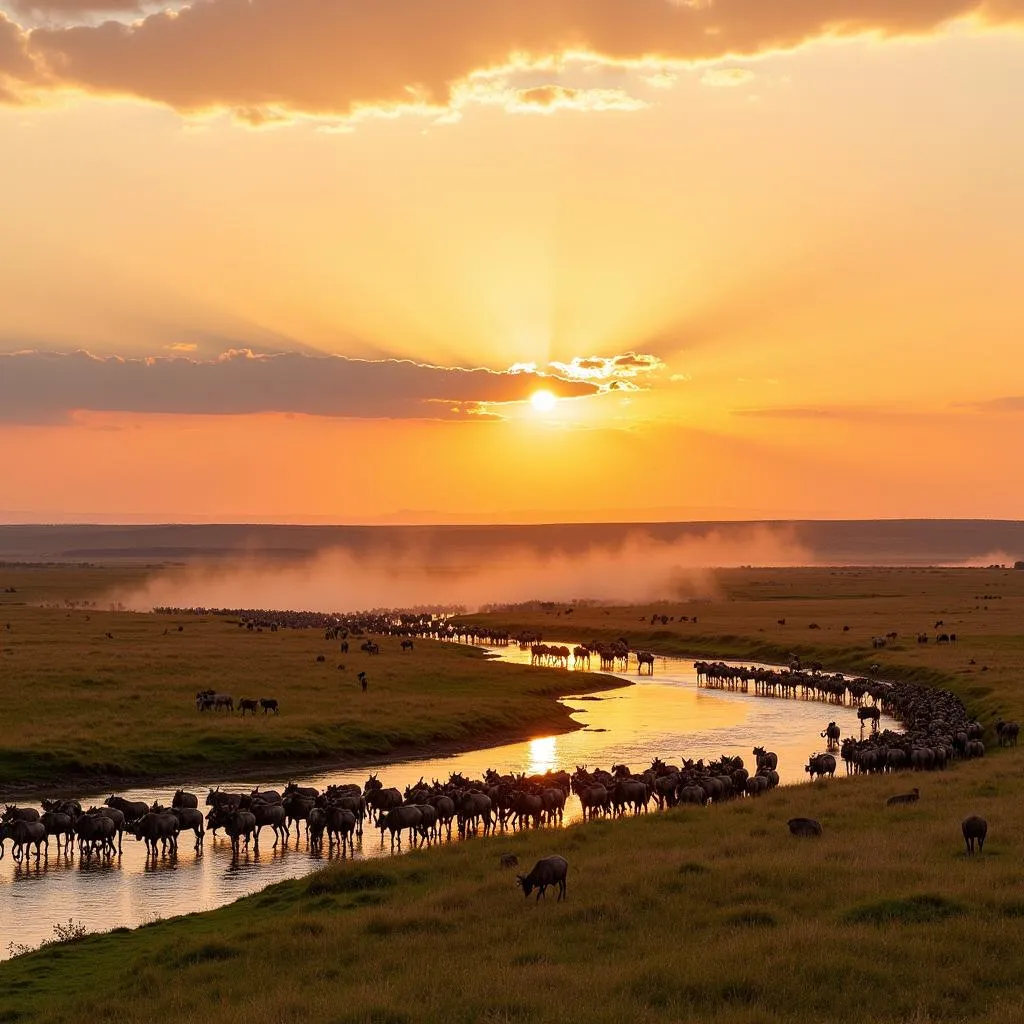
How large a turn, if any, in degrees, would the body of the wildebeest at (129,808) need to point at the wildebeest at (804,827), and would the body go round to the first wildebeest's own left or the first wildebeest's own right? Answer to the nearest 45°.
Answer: approximately 135° to the first wildebeest's own left

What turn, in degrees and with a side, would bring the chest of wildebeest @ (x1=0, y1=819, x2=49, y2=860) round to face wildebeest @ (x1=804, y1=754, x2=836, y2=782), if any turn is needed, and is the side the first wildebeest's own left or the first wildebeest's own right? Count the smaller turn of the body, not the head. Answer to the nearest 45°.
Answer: approximately 180°

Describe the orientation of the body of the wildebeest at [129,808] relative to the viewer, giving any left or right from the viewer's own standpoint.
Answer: facing to the left of the viewer

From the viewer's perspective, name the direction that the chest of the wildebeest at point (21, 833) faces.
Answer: to the viewer's left

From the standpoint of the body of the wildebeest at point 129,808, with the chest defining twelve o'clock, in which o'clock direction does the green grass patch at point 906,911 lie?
The green grass patch is roughly at 8 o'clock from the wildebeest.

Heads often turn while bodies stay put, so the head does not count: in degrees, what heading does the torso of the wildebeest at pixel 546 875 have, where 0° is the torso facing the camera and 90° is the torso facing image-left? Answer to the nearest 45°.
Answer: approximately 90°

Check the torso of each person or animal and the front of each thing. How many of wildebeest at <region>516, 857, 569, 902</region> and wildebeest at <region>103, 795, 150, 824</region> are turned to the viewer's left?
2

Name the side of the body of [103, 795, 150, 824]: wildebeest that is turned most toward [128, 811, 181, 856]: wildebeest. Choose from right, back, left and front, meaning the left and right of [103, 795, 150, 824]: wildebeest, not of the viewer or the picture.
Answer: left

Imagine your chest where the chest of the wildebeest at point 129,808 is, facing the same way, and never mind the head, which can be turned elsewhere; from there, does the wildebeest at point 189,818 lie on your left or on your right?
on your left
